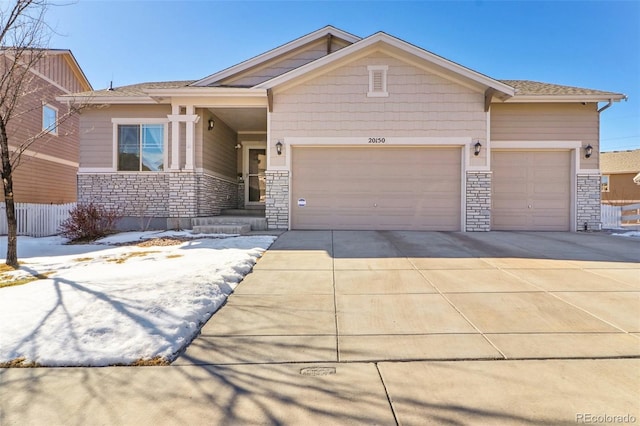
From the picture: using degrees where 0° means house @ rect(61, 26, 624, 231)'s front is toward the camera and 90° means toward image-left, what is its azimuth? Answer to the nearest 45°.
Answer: approximately 0°

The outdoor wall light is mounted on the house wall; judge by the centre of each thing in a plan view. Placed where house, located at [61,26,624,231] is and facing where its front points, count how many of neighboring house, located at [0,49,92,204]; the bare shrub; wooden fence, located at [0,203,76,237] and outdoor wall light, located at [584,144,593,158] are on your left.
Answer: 1

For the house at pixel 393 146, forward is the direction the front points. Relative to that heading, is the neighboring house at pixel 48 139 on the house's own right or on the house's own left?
on the house's own right

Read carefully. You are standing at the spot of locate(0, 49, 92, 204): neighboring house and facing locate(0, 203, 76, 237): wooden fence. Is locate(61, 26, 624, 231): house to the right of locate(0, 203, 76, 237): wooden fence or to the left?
left

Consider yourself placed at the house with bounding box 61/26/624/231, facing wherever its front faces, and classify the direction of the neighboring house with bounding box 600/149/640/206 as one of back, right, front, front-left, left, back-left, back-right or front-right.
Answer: back-left

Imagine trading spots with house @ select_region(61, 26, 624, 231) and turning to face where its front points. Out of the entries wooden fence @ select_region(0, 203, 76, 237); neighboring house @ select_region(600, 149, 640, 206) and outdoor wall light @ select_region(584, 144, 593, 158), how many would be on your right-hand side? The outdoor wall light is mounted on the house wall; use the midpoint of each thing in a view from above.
1

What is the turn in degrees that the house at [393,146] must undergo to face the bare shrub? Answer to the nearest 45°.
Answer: approximately 90° to its right

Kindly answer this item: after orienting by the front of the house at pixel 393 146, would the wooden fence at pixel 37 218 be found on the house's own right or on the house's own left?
on the house's own right

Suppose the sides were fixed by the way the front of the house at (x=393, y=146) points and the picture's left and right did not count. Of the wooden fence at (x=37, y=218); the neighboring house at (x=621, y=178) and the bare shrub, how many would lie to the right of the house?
2

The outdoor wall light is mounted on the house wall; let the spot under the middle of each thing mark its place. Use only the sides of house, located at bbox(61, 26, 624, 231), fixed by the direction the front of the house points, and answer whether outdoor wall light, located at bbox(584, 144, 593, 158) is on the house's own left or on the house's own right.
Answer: on the house's own left
